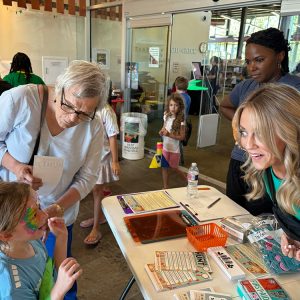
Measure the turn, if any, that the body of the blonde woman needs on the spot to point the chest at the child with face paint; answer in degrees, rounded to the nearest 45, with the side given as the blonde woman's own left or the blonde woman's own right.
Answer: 0° — they already face them

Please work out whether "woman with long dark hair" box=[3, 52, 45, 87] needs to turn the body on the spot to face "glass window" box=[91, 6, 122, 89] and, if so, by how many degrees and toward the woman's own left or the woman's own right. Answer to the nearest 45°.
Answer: approximately 45° to the woman's own right

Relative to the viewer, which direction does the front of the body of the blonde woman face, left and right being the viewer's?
facing the viewer and to the left of the viewer

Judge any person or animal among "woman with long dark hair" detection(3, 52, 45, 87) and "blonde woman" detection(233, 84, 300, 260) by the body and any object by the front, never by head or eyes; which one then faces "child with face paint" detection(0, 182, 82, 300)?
the blonde woman

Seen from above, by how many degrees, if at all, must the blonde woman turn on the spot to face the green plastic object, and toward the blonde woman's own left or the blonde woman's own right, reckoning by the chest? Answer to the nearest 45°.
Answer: approximately 135° to the blonde woman's own right

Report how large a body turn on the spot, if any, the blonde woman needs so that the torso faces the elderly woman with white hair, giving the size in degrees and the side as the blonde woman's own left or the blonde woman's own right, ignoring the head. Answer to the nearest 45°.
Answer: approximately 45° to the blonde woman's own right

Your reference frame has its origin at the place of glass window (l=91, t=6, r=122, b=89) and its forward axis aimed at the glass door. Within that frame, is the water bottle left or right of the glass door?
right
